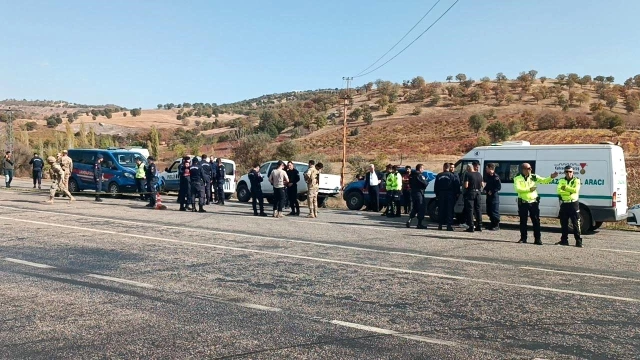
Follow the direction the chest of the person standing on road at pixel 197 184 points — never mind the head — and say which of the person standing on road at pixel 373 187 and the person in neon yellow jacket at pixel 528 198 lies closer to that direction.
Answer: the person standing on road

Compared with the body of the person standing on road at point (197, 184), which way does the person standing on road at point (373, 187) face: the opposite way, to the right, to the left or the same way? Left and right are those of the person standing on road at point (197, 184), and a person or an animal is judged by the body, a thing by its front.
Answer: the opposite way

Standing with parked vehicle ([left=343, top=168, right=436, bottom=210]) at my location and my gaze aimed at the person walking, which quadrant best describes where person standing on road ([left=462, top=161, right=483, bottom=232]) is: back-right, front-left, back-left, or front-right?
back-left

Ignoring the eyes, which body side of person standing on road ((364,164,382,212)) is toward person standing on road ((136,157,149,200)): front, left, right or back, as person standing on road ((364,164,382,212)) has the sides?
right

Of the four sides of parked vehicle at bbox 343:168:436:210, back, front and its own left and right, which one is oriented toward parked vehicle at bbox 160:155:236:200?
front

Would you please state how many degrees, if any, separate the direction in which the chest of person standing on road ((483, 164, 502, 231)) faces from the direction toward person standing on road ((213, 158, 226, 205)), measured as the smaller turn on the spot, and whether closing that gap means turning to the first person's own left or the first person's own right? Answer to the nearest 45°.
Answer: approximately 45° to the first person's own right

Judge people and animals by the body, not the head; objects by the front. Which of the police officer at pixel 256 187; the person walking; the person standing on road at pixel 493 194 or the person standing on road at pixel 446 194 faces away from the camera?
the person standing on road at pixel 446 194

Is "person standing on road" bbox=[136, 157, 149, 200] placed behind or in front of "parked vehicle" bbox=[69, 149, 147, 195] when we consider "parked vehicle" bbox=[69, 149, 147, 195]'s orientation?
in front

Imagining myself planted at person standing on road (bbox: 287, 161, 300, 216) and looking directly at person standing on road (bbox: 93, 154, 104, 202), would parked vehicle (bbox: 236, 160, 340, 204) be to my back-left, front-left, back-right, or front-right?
front-right

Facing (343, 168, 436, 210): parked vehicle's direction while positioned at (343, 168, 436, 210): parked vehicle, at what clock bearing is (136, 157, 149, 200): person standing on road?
The person standing on road is roughly at 12 o'clock from the parked vehicle.

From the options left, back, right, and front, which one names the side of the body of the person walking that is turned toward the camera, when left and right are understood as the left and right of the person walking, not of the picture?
left

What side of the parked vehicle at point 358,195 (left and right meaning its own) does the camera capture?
left

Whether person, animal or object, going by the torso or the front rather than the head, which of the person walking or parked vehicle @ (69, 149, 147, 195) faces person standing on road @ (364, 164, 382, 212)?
the parked vehicle

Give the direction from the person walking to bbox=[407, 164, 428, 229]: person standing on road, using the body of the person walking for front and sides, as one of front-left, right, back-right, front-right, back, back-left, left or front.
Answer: back-left
